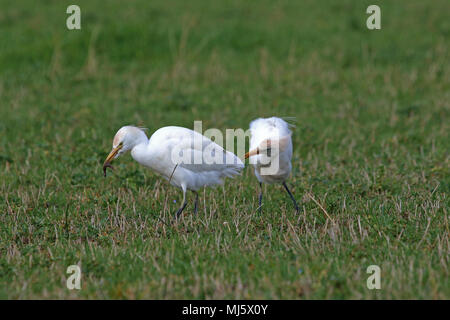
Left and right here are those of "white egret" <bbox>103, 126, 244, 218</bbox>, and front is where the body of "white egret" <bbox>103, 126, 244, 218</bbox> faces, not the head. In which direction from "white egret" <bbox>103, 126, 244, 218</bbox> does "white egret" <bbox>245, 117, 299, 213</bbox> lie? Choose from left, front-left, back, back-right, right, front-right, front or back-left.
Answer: back

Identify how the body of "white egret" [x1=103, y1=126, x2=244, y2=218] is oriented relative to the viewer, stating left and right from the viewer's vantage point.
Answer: facing to the left of the viewer
